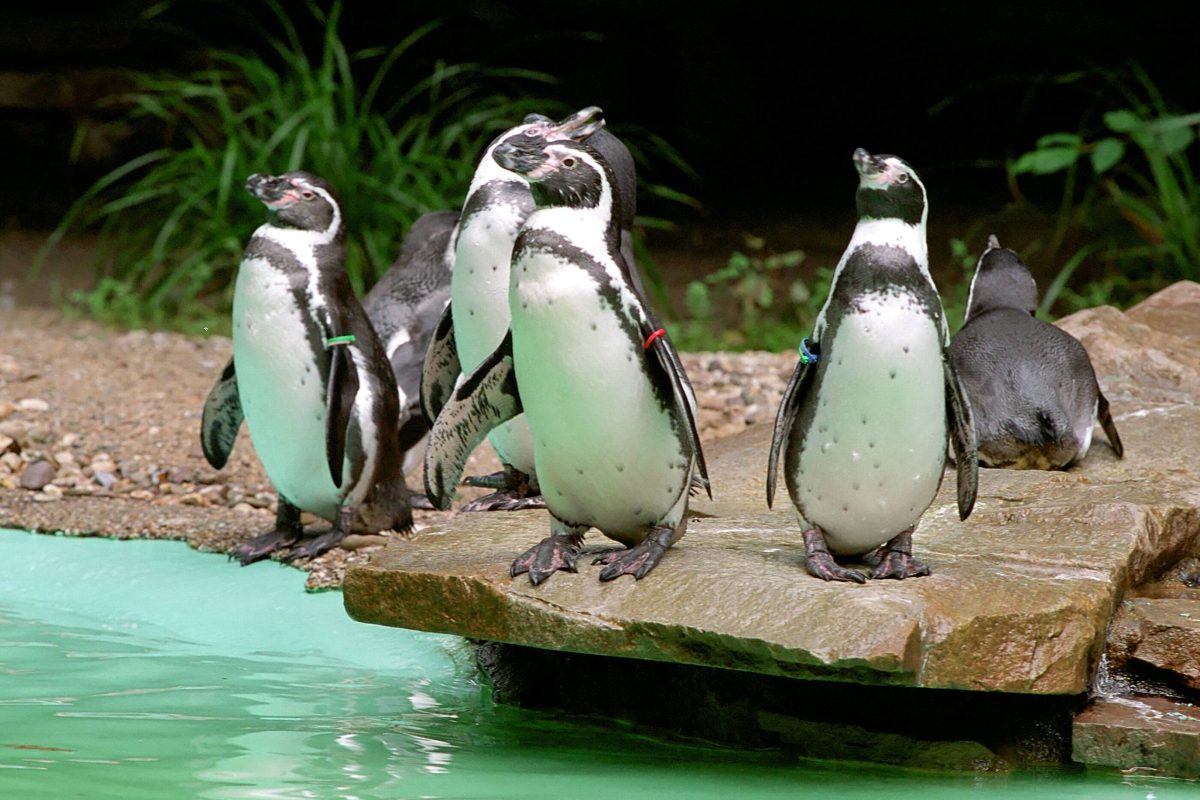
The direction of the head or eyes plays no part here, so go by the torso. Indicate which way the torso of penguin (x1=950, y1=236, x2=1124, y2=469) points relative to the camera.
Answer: away from the camera

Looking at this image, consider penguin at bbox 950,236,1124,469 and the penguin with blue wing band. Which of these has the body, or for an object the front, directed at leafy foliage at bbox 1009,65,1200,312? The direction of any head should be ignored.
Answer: the penguin

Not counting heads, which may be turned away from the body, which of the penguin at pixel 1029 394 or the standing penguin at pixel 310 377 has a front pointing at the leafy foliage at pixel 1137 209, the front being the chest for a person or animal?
the penguin

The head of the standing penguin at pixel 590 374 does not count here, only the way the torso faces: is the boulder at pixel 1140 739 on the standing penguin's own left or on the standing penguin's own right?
on the standing penguin's own left

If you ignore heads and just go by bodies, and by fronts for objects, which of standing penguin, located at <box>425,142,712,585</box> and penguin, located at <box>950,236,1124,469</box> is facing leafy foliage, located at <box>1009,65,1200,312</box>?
the penguin

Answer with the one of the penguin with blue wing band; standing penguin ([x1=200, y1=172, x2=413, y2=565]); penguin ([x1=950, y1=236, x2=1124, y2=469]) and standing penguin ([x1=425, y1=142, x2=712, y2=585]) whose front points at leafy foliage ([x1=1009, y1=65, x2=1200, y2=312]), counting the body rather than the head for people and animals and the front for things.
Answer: the penguin

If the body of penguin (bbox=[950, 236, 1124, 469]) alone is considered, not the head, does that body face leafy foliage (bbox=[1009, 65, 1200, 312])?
yes

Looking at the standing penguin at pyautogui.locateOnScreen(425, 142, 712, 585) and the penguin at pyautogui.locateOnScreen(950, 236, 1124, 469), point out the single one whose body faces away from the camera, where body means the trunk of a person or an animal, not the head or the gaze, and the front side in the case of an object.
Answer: the penguin

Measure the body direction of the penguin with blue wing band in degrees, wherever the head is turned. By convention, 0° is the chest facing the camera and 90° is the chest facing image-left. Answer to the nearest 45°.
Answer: approximately 0°
